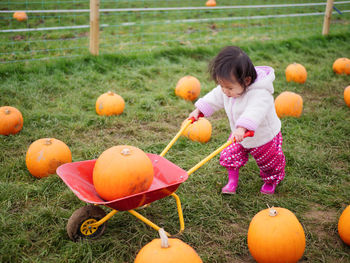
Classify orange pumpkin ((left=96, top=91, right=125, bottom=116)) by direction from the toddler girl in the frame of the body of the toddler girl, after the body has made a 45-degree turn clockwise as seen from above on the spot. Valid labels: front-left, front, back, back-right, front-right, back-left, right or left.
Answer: front-right

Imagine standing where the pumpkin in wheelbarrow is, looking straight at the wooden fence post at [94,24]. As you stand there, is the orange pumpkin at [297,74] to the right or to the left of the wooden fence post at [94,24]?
right

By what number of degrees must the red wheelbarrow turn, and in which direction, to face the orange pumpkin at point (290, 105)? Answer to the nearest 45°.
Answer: approximately 180°

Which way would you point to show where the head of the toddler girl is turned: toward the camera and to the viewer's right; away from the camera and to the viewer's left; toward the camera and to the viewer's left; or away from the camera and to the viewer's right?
toward the camera and to the viewer's left

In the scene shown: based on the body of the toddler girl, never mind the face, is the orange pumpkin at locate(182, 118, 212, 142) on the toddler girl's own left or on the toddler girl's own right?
on the toddler girl's own right

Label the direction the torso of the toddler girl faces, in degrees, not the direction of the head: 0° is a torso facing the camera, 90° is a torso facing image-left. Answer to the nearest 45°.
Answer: approximately 45°

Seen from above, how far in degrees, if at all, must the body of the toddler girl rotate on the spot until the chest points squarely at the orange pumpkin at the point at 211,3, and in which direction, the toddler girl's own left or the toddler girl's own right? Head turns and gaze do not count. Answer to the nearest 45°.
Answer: approximately 135° to the toddler girl's own right

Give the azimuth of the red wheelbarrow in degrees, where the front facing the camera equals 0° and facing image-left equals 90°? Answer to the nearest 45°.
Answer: approximately 45°

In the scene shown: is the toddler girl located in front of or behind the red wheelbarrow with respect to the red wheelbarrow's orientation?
behind

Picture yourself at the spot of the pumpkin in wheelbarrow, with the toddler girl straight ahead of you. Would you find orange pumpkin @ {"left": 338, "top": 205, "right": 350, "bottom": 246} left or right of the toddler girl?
right

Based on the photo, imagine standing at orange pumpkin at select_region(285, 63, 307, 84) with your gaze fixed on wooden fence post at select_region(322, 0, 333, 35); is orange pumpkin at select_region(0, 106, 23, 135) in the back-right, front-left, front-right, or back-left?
back-left

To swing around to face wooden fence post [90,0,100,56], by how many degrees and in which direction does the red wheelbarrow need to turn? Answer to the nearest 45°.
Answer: approximately 135° to its right

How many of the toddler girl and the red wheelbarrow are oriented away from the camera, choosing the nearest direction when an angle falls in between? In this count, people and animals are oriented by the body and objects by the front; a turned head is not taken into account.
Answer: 0

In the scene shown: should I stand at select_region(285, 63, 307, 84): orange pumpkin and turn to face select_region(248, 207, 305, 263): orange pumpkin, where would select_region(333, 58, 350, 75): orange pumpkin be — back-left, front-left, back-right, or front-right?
back-left
